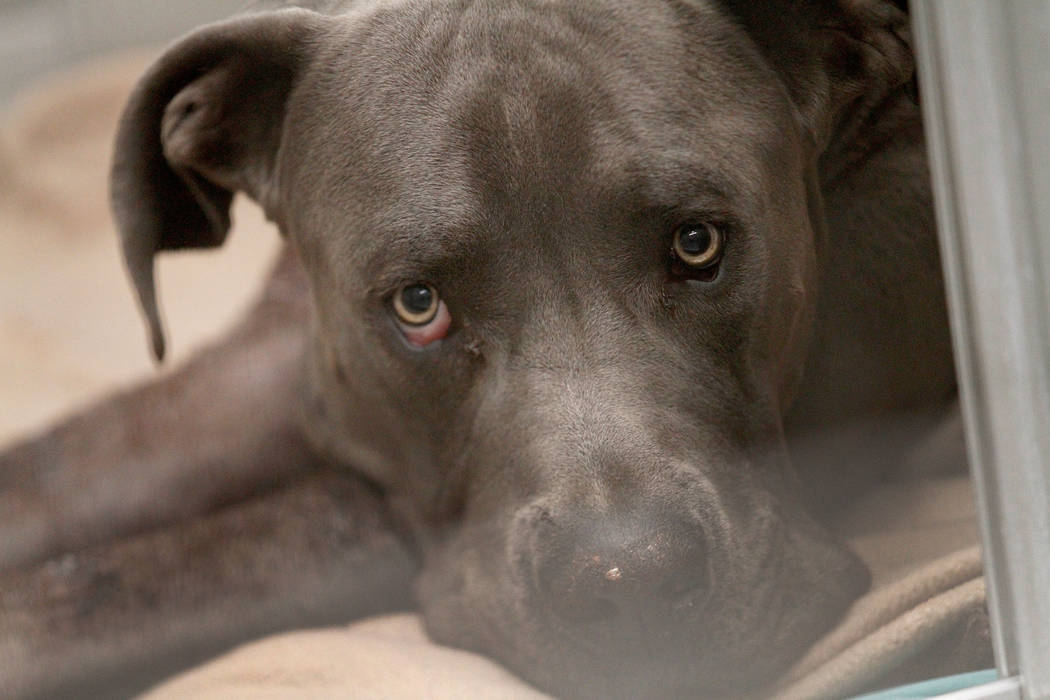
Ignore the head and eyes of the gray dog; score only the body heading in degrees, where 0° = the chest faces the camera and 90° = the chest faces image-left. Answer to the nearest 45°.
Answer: approximately 0°
